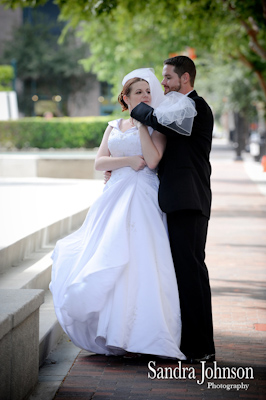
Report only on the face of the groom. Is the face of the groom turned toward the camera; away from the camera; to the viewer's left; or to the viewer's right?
to the viewer's left

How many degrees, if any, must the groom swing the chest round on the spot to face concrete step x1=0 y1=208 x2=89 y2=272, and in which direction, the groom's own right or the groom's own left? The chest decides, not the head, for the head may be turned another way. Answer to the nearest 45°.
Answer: approximately 45° to the groom's own right

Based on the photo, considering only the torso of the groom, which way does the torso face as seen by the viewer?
to the viewer's left

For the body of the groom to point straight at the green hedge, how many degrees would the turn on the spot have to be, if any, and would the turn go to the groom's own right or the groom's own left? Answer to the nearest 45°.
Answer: approximately 90° to the groom's own right

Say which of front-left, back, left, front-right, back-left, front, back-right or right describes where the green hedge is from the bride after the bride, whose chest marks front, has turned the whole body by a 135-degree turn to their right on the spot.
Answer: front-right

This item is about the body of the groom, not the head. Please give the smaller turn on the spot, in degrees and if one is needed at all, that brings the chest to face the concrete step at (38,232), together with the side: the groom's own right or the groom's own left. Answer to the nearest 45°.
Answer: approximately 45° to the groom's own right

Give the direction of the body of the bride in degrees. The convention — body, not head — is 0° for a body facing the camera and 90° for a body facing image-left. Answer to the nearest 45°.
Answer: approximately 0°

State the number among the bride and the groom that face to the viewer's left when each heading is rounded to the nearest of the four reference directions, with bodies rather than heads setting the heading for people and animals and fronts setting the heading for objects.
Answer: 1

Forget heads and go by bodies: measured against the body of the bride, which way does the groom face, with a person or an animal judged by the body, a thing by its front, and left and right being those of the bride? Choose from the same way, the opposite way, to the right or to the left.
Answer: to the right

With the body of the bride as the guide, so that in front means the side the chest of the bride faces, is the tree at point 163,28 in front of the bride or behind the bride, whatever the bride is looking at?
behind

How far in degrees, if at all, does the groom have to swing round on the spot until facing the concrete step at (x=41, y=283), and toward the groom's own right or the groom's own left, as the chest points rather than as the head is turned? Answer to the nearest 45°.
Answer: approximately 45° to the groom's own right
